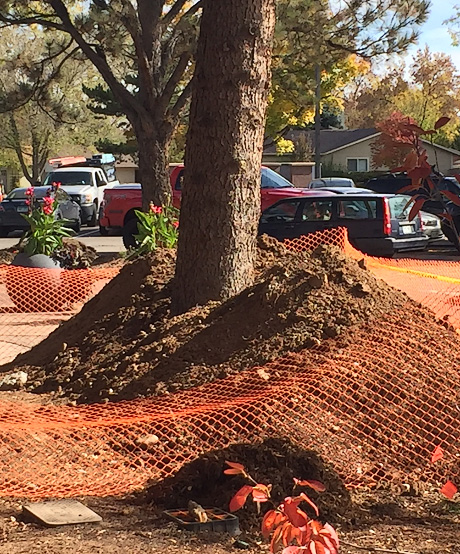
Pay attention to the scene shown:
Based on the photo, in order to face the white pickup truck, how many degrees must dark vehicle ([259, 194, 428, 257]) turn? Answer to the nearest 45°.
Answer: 0° — it already faces it

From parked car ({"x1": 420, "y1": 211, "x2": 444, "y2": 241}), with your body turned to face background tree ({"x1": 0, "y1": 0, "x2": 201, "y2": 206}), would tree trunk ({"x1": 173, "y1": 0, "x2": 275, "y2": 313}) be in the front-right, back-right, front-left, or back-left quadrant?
front-left

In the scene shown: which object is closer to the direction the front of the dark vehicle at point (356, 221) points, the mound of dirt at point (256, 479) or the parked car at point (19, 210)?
the parked car

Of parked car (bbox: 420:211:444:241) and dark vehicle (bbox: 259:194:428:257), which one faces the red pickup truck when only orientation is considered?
the dark vehicle

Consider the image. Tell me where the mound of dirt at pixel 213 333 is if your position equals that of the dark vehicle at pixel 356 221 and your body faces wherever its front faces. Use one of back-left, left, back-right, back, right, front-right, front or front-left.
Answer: back-left

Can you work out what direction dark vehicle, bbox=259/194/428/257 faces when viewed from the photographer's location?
facing away from the viewer and to the left of the viewer

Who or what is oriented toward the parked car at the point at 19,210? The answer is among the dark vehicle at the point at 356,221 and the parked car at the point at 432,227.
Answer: the dark vehicle

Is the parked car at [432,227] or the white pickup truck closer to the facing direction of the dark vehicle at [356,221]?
the white pickup truck

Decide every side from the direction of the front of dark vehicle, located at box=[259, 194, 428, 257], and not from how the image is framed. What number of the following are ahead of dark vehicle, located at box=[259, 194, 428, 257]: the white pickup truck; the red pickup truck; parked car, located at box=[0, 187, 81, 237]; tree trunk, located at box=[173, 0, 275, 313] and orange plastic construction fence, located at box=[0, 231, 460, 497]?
3
